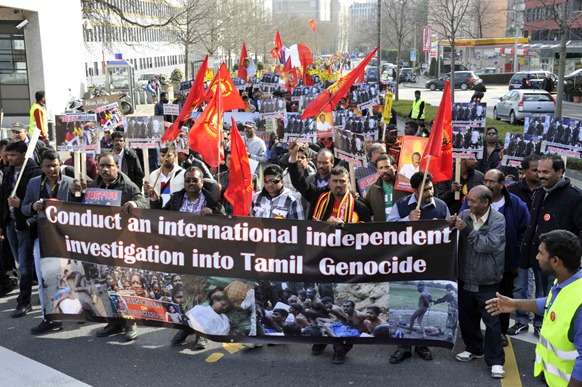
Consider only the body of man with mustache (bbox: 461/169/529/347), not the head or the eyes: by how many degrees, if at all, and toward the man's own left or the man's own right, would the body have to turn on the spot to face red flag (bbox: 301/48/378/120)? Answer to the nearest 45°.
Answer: approximately 90° to the man's own right

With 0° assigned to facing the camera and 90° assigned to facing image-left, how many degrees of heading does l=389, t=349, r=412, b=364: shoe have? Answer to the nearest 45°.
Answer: approximately 45°

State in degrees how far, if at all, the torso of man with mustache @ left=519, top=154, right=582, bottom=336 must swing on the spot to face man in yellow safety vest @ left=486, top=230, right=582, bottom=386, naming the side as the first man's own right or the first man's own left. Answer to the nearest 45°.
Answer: approximately 45° to the first man's own left

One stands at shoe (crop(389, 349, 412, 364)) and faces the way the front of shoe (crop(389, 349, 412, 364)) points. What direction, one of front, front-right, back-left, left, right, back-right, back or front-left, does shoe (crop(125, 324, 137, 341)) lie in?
front-right

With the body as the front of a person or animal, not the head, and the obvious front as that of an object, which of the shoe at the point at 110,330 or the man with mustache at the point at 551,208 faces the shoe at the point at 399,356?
the man with mustache

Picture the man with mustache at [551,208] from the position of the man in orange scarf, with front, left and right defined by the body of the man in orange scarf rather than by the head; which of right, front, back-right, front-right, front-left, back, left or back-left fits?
left

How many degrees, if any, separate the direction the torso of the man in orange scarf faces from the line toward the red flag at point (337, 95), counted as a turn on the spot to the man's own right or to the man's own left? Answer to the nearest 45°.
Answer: approximately 180°

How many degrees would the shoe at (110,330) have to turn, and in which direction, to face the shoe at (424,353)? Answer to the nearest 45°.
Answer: approximately 90° to its left

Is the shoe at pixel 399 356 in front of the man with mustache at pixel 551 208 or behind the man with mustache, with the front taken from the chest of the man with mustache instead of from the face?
in front

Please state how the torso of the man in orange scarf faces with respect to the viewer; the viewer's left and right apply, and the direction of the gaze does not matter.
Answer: facing the viewer

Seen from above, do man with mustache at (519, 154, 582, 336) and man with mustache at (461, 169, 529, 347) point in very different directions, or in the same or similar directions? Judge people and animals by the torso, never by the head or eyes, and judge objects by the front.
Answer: same or similar directions

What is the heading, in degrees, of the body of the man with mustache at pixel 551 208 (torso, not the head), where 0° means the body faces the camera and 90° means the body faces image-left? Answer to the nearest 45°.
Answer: approximately 45°

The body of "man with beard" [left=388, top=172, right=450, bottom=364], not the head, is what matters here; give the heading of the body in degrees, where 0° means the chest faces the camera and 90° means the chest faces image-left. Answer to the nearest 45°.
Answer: approximately 0°

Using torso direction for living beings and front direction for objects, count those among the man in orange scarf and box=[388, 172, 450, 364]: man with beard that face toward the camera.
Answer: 2

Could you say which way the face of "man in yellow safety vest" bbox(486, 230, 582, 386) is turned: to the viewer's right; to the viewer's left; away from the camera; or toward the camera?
to the viewer's left

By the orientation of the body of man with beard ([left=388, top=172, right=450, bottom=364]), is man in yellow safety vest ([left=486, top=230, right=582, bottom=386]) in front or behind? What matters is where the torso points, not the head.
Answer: in front

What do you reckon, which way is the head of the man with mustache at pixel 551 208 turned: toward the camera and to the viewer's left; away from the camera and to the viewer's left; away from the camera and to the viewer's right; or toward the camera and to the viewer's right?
toward the camera and to the viewer's left

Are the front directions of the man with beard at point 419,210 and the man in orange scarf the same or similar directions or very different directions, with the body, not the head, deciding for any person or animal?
same or similar directions

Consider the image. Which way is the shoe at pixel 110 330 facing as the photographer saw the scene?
facing the viewer and to the left of the viewer
